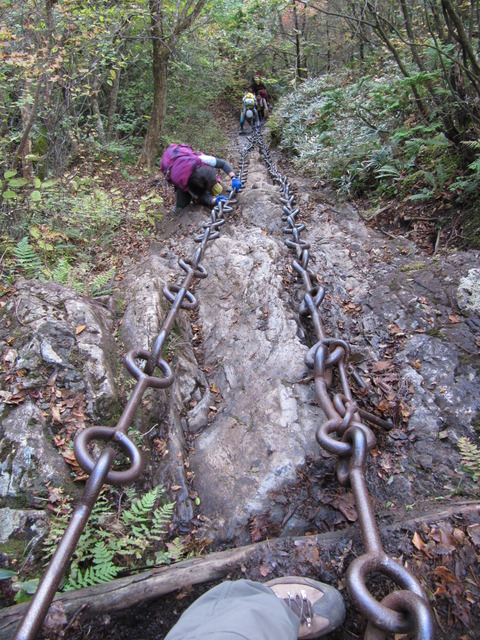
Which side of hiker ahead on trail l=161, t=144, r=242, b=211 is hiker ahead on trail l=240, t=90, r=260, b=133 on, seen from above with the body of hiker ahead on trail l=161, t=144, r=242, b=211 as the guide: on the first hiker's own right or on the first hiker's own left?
on the first hiker's own left

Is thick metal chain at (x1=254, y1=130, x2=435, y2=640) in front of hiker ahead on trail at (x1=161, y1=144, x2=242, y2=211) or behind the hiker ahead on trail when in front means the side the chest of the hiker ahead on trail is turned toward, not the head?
in front
